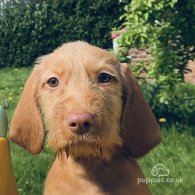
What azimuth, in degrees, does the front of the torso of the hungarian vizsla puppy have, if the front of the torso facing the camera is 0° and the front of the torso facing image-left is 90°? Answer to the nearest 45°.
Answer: approximately 0°

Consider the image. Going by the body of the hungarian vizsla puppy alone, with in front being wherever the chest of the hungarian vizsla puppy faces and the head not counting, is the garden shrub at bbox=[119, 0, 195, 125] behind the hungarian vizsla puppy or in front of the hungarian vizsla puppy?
behind

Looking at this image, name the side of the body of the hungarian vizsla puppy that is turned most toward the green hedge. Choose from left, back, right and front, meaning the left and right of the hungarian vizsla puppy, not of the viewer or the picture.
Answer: back

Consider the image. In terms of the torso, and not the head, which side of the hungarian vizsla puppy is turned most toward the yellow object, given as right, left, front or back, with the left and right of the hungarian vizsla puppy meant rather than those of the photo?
right
